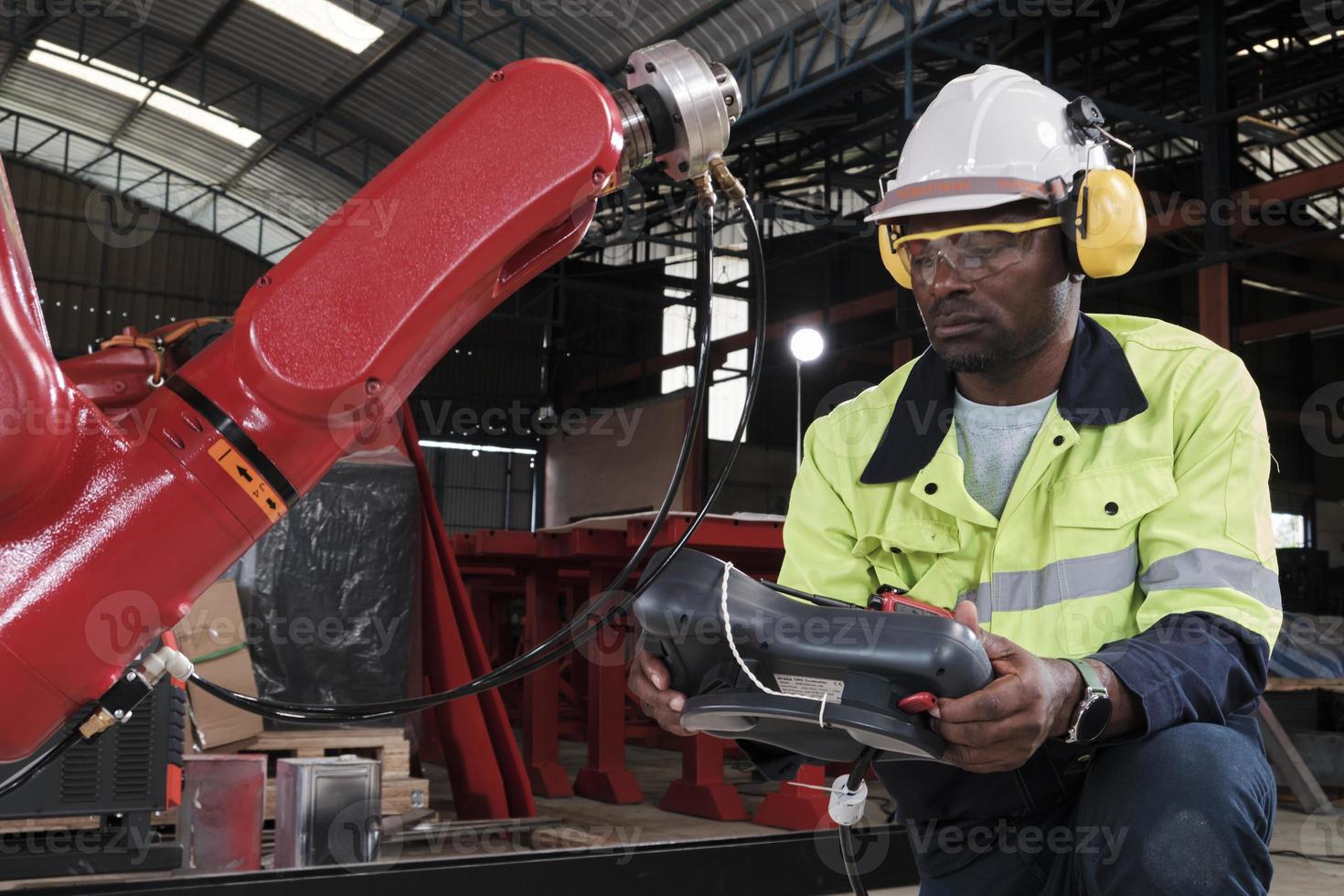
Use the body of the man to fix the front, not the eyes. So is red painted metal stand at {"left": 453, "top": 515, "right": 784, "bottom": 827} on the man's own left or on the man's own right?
on the man's own right

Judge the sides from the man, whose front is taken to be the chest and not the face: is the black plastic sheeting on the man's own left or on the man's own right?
on the man's own right

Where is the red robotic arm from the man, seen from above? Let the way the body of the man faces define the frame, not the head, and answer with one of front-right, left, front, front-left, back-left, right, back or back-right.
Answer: front

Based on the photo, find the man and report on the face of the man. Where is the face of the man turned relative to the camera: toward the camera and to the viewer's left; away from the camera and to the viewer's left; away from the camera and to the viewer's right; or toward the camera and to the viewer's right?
toward the camera and to the viewer's left

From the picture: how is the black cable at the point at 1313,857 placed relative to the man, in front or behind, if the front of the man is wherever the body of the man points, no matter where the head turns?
behind

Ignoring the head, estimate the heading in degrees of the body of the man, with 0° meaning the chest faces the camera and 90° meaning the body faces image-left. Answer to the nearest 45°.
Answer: approximately 45°

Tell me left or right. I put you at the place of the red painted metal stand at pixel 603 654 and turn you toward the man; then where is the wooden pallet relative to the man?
right

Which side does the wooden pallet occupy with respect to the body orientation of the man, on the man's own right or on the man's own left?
on the man's own right

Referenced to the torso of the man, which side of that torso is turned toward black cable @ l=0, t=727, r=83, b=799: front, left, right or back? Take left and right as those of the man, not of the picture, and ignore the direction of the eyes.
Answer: front

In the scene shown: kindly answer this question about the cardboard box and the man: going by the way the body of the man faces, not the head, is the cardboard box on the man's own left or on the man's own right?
on the man's own right
